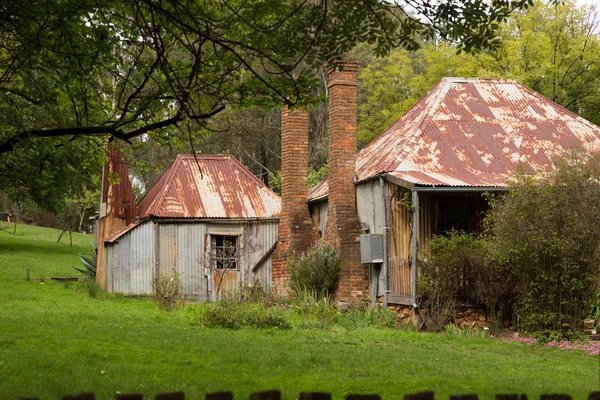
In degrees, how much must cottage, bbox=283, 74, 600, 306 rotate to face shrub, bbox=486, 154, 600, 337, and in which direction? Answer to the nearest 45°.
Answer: approximately 45° to its left

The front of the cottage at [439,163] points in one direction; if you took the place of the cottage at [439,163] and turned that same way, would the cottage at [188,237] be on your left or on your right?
on your right

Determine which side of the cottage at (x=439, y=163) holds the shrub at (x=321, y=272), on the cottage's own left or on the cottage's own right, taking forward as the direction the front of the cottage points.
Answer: on the cottage's own right

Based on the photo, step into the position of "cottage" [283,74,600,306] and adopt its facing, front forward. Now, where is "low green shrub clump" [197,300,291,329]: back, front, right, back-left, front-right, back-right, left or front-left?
front-right

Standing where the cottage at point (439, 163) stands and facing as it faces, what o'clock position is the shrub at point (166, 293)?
The shrub is roughly at 3 o'clock from the cottage.

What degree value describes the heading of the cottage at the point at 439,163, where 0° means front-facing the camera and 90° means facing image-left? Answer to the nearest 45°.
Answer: approximately 0°
